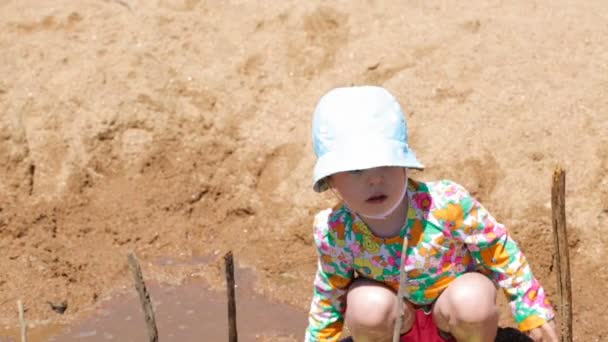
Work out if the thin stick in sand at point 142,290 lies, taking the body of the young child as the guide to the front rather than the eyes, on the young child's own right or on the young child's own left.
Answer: on the young child's own right

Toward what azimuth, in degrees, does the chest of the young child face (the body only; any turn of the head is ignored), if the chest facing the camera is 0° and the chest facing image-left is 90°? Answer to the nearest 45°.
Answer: approximately 0°

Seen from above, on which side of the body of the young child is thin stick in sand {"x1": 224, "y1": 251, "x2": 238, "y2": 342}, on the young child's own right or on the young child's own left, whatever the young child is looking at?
on the young child's own right
